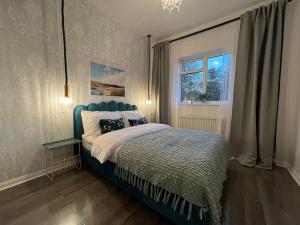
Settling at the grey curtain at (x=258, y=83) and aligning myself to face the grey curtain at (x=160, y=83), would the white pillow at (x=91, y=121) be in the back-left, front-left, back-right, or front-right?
front-left

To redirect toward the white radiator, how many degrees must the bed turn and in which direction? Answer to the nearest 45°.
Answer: approximately 90° to its left

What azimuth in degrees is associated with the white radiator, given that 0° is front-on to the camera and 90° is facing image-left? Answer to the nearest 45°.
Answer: approximately 45°

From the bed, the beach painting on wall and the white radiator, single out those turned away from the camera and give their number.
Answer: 0

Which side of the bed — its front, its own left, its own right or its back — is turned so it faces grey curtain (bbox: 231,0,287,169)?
left

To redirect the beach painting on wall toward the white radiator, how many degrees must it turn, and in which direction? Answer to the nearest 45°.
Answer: approximately 45° to its left

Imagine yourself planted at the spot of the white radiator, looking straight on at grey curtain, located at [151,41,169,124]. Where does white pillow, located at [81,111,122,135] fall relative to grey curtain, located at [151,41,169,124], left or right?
left

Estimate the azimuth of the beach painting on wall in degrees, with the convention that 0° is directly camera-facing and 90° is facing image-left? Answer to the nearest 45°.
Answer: approximately 315°

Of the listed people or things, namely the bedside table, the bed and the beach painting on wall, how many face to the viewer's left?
0

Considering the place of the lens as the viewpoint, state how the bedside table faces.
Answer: facing the viewer and to the right of the viewer

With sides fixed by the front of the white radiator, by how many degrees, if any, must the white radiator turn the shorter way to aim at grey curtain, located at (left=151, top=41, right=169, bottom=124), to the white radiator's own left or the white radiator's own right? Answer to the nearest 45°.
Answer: approximately 45° to the white radiator's own right

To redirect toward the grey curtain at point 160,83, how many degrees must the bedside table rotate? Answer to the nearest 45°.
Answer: approximately 45° to its left
